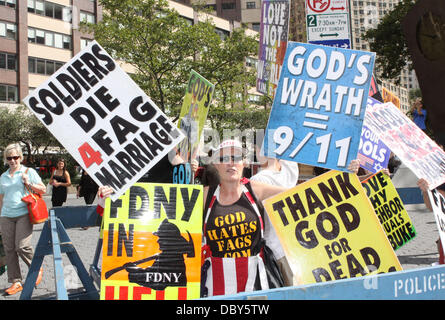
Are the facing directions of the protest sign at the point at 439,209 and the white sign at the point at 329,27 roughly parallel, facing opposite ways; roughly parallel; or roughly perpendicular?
roughly parallel

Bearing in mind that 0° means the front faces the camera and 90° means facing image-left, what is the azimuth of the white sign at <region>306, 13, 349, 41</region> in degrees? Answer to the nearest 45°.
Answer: approximately 0°

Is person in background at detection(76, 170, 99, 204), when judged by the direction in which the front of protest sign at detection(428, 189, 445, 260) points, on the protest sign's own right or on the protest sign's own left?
on the protest sign's own right

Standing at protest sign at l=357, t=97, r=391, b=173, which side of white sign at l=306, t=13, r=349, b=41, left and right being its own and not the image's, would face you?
front

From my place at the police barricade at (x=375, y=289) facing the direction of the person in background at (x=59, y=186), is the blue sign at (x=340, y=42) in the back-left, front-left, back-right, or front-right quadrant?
front-right

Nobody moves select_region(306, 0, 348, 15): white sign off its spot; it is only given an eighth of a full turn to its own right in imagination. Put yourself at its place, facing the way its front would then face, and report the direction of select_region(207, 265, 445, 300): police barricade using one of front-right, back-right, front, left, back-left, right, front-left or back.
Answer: front-left

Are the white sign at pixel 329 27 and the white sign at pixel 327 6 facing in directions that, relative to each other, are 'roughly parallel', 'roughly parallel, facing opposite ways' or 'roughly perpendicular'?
roughly parallel

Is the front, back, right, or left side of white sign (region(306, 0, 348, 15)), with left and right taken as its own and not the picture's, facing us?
front

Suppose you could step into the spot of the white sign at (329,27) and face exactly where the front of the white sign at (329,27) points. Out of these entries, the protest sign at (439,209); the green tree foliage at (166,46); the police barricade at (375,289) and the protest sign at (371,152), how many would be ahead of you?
3

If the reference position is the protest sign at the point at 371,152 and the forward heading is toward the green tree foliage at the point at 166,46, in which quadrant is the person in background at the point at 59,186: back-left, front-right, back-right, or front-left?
front-left

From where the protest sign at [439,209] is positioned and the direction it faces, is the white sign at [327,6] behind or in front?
behind

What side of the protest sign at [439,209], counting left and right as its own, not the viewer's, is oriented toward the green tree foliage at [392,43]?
back
